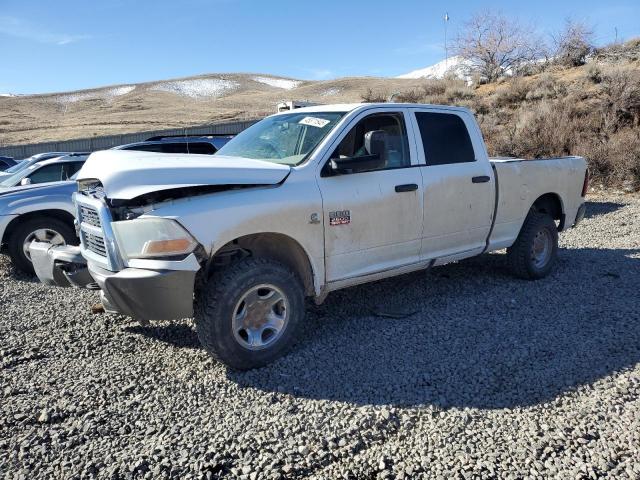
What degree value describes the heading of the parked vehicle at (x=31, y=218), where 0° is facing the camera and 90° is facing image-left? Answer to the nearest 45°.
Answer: approximately 45°

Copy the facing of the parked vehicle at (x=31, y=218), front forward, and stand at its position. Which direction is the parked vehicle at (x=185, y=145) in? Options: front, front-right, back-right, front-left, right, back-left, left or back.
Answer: back

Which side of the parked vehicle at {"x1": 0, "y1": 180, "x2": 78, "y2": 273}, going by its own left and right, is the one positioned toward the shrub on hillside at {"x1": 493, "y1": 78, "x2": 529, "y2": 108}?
back

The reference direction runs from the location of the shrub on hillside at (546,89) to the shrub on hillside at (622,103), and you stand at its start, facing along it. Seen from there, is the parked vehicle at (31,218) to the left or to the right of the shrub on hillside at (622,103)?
right

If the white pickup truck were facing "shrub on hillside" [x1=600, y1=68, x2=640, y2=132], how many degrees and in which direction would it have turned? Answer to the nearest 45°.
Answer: approximately 180°

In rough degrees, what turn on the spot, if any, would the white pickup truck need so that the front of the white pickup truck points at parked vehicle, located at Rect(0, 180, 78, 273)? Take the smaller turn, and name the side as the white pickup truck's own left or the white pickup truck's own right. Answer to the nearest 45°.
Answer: approximately 90° to the white pickup truck's own right

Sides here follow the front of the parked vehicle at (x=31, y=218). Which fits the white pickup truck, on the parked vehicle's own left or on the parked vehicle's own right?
on the parked vehicle's own left
